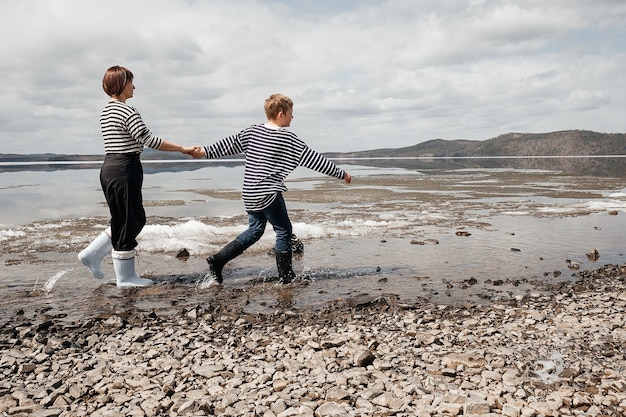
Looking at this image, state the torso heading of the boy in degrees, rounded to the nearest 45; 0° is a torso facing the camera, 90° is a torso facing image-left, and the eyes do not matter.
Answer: approximately 225°

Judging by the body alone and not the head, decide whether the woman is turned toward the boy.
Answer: yes

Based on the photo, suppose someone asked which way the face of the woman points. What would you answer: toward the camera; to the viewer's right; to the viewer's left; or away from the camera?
to the viewer's right

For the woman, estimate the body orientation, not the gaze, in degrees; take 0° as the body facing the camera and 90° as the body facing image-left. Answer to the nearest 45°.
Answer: approximately 270°

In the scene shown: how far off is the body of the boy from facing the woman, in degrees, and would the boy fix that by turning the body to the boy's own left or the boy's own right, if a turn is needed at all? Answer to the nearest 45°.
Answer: approximately 135° to the boy's own left
